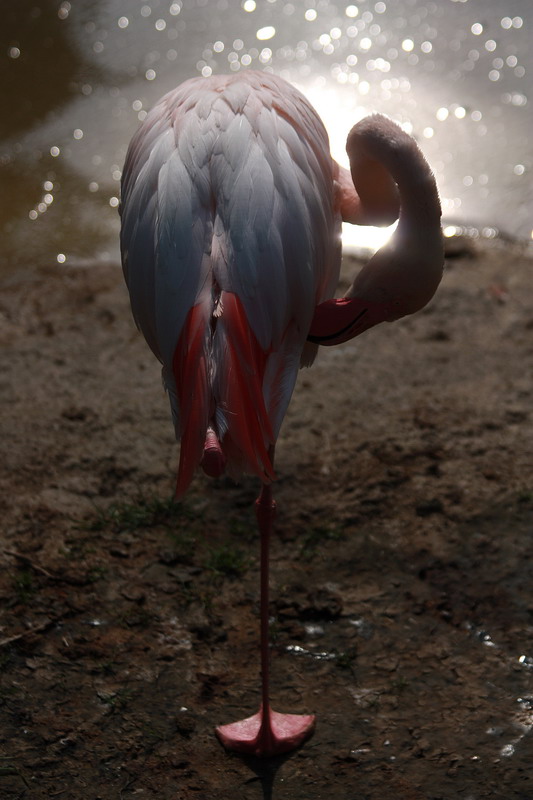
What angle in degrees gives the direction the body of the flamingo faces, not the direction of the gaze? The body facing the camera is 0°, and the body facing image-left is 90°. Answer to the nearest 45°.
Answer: approximately 180°
